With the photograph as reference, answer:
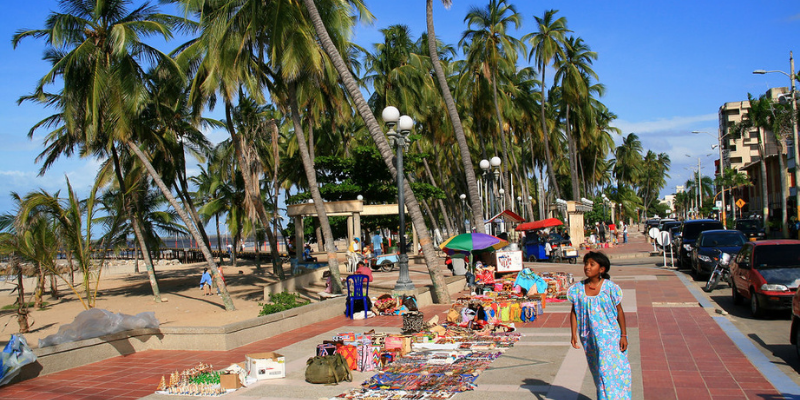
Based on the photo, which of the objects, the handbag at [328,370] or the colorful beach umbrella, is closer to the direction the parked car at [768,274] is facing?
the handbag

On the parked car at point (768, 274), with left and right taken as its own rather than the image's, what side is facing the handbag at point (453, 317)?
right

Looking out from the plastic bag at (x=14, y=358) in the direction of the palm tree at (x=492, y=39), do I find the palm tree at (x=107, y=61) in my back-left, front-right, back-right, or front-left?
front-left

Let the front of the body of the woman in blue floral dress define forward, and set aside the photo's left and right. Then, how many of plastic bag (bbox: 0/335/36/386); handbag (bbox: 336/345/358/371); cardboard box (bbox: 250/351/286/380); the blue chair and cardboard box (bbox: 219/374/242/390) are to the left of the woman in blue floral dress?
0

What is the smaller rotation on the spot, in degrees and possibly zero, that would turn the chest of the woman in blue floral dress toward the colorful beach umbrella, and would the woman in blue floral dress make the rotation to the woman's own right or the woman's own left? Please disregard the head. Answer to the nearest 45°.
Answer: approximately 180°

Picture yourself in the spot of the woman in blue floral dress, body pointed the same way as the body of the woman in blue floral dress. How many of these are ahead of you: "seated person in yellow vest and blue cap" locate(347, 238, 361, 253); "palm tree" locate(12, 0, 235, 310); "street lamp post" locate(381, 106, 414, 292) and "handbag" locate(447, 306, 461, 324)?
0

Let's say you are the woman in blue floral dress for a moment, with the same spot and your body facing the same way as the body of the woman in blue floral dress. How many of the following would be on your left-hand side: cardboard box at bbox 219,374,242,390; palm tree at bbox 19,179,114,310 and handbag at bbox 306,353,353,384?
0

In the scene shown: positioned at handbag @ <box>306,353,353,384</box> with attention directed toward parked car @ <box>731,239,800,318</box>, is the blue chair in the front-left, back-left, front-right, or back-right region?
front-left

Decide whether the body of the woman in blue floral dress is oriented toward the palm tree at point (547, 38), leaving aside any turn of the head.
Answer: no

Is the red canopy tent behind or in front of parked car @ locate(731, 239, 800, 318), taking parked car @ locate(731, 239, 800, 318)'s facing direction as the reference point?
behind

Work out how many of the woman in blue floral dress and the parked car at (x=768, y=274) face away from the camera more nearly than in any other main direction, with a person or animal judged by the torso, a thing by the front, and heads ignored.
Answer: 0

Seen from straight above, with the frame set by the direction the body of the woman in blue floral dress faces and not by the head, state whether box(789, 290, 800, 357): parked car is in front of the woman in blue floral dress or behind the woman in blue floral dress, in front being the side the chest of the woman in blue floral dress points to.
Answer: behind

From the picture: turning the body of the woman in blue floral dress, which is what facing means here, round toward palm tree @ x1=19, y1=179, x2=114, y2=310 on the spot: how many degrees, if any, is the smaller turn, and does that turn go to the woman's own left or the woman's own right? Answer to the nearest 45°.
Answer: approximately 135° to the woman's own right

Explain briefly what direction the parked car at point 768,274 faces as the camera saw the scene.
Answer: facing the viewer and to the right of the viewer

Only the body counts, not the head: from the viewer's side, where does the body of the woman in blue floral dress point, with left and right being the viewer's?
facing the viewer

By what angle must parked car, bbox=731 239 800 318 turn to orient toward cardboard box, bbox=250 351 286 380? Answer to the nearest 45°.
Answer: approximately 90° to its right
